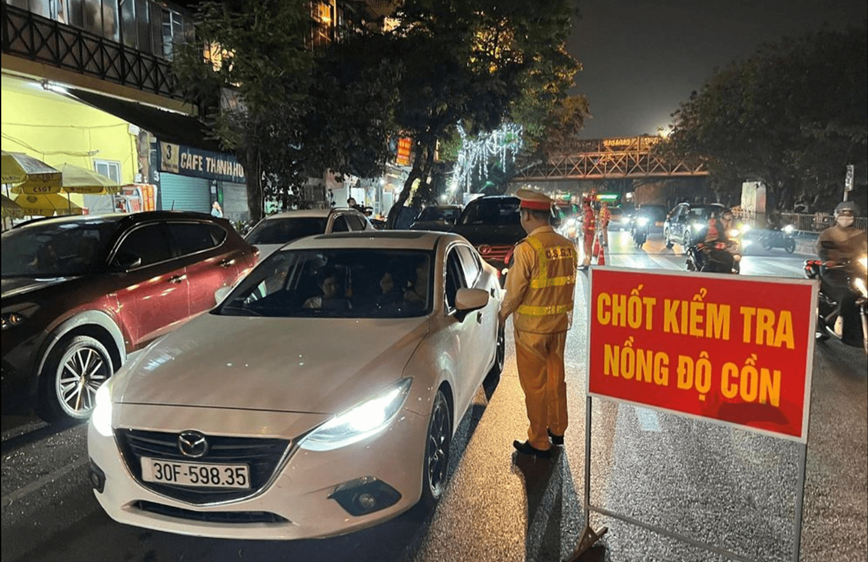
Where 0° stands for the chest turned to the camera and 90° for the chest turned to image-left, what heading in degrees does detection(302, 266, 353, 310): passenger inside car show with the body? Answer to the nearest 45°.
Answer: approximately 0°

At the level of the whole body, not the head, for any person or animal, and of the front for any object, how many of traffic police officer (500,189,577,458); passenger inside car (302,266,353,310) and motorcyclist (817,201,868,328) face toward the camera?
2

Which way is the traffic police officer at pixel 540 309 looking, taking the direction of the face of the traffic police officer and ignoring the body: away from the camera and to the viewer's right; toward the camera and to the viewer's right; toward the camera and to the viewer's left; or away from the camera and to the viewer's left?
away from the camera and to the viewer's left

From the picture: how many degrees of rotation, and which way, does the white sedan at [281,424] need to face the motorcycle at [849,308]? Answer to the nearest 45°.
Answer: approximately 180°

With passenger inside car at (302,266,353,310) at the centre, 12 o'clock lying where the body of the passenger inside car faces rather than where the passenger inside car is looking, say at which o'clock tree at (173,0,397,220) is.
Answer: The tree is roughly at 6 o'clock from the passenger inside car.

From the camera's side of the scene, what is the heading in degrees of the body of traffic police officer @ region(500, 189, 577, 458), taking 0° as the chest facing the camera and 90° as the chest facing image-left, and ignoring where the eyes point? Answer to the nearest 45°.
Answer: approximately 135°

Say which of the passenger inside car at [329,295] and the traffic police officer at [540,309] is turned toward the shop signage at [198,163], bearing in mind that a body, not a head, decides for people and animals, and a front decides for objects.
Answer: the traffic police officer

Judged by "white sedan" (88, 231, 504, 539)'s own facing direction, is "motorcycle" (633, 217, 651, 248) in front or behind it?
behind
